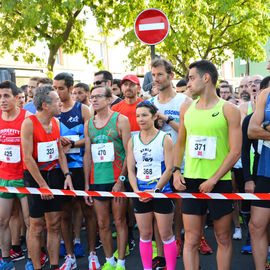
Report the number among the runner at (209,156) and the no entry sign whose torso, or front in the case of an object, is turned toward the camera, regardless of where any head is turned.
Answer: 2

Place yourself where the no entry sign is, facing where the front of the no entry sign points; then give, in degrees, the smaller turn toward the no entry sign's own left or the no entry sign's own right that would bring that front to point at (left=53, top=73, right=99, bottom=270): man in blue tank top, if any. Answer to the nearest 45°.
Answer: approximately 45° to the no entry sign's own right

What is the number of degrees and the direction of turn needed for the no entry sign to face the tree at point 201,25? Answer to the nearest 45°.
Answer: approximately 180°

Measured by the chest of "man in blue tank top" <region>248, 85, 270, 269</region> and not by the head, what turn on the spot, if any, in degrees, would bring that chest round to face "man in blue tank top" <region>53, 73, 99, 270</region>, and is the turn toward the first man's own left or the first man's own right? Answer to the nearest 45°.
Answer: approximately 90° to the first man's own right

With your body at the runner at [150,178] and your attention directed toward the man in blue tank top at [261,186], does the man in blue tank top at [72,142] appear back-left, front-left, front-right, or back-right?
back-left

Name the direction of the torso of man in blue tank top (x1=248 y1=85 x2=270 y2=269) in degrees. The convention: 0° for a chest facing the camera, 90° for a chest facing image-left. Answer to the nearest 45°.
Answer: approximately 0°

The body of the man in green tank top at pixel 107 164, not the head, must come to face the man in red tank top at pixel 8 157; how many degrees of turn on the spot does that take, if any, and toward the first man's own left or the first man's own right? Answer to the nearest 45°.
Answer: approximately 45° to the first man's own right

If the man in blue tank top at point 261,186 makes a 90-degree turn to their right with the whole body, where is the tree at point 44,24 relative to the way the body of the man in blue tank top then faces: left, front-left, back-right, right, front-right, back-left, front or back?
front-right

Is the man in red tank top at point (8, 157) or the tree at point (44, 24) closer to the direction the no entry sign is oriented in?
the man in red tank top

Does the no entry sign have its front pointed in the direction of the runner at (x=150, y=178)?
yes
